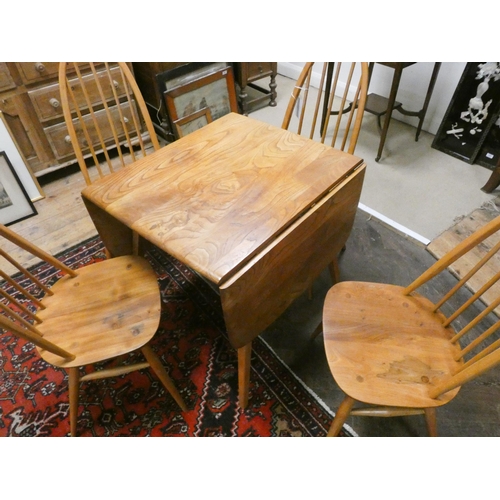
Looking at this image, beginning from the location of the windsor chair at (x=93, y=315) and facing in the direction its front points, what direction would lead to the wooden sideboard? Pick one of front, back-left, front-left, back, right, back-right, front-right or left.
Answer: left

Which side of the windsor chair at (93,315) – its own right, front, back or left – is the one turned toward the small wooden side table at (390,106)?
front

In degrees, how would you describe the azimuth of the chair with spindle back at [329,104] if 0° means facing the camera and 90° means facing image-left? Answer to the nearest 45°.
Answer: approximately 45°

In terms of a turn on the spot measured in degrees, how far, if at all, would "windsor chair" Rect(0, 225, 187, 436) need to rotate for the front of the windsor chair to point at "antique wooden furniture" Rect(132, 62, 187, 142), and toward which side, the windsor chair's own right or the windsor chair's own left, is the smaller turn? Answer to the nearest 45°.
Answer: approximately 45° to the windsor chair's own left

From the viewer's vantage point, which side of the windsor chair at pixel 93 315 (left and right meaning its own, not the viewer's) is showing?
right

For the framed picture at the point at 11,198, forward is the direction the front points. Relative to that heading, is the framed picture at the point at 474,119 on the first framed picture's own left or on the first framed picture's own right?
on the first framed picture's own left

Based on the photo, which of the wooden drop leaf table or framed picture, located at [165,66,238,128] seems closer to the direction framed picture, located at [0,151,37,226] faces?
the wooden drop leaf table

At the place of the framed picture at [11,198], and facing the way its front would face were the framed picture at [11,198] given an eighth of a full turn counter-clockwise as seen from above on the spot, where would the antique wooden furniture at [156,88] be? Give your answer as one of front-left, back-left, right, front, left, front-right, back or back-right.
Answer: front-left

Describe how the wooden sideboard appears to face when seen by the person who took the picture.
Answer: facing the viewer

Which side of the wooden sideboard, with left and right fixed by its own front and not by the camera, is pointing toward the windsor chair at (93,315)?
front

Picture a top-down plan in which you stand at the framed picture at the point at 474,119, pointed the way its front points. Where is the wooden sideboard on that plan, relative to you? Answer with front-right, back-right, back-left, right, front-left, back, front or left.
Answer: front-right

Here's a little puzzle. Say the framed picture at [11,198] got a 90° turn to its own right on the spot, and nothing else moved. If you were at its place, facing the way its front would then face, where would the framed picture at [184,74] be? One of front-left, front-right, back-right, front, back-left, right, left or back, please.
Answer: back

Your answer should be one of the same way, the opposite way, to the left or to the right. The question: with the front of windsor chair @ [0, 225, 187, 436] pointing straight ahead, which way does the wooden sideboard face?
to the right

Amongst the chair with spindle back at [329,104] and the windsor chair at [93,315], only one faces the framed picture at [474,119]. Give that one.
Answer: the windsor chair

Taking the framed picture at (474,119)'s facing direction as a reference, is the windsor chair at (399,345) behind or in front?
in front
